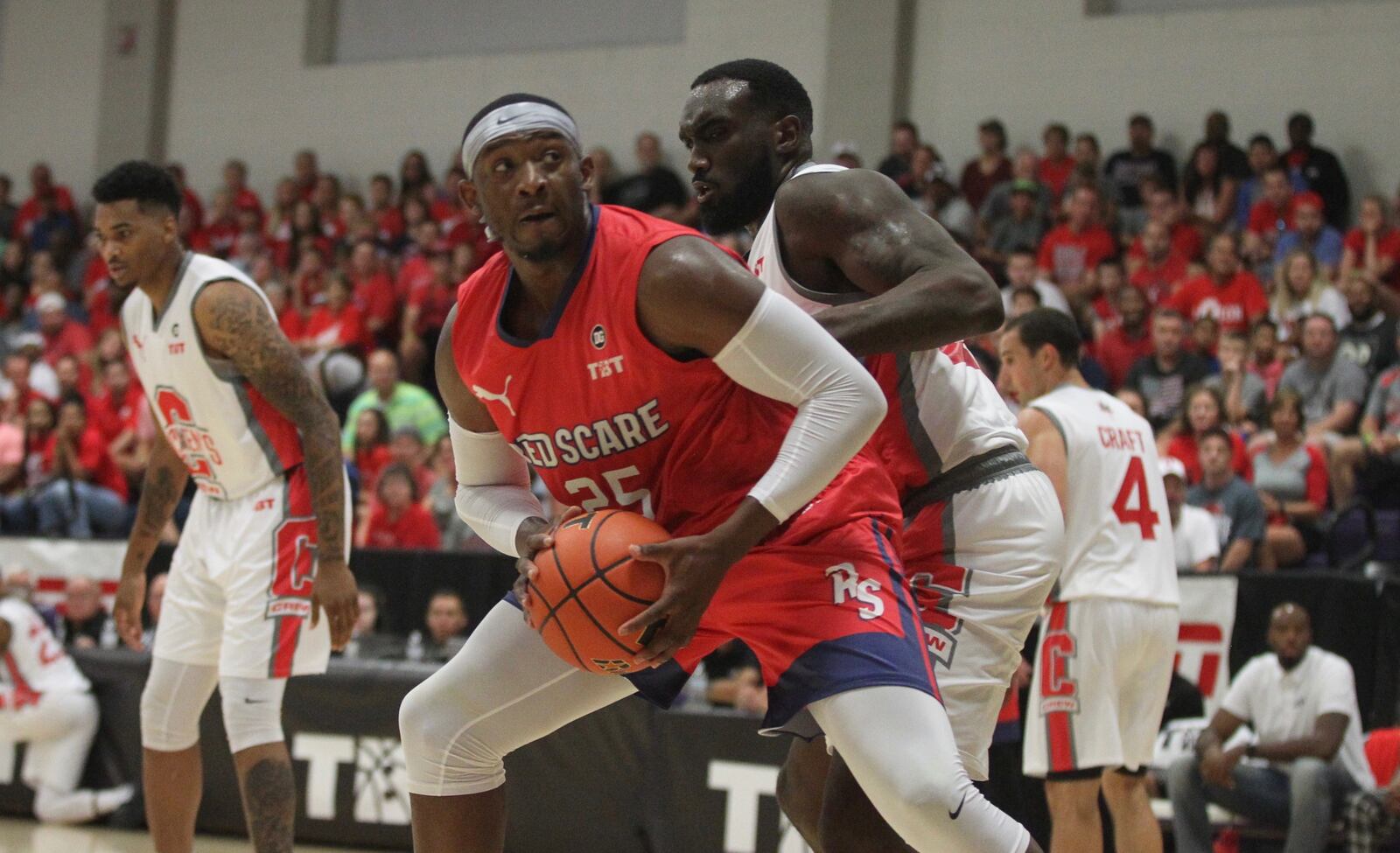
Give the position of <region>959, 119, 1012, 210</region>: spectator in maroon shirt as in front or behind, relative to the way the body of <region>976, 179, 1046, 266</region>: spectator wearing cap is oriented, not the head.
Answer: behind

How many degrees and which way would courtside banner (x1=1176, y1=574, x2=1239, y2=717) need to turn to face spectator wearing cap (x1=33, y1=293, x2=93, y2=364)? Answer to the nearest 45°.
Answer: approximately 135° to its right

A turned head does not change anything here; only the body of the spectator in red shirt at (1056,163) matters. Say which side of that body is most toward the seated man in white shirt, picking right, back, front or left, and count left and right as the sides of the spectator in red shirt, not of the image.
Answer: front

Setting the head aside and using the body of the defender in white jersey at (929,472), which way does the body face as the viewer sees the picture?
to the viewer's left

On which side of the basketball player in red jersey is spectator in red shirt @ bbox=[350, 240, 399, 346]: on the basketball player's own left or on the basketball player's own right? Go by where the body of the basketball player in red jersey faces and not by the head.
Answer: on the basketball player's own right

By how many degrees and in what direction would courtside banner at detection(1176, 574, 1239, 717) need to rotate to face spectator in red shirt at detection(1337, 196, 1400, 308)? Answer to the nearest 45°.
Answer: approximately 180°

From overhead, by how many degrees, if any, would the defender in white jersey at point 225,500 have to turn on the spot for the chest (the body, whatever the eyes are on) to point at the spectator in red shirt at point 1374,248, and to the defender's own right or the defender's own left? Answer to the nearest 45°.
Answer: approximately 180°

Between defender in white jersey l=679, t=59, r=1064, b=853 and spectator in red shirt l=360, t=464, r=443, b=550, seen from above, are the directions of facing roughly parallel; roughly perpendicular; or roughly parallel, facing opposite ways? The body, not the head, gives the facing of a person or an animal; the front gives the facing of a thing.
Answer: roughly perpendicular

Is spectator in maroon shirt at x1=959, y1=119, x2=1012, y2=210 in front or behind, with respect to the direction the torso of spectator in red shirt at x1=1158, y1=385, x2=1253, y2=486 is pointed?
behind

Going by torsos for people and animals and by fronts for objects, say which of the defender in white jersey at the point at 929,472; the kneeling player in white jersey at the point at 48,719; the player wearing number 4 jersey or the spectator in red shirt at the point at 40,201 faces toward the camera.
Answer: the spectator in red shirt
